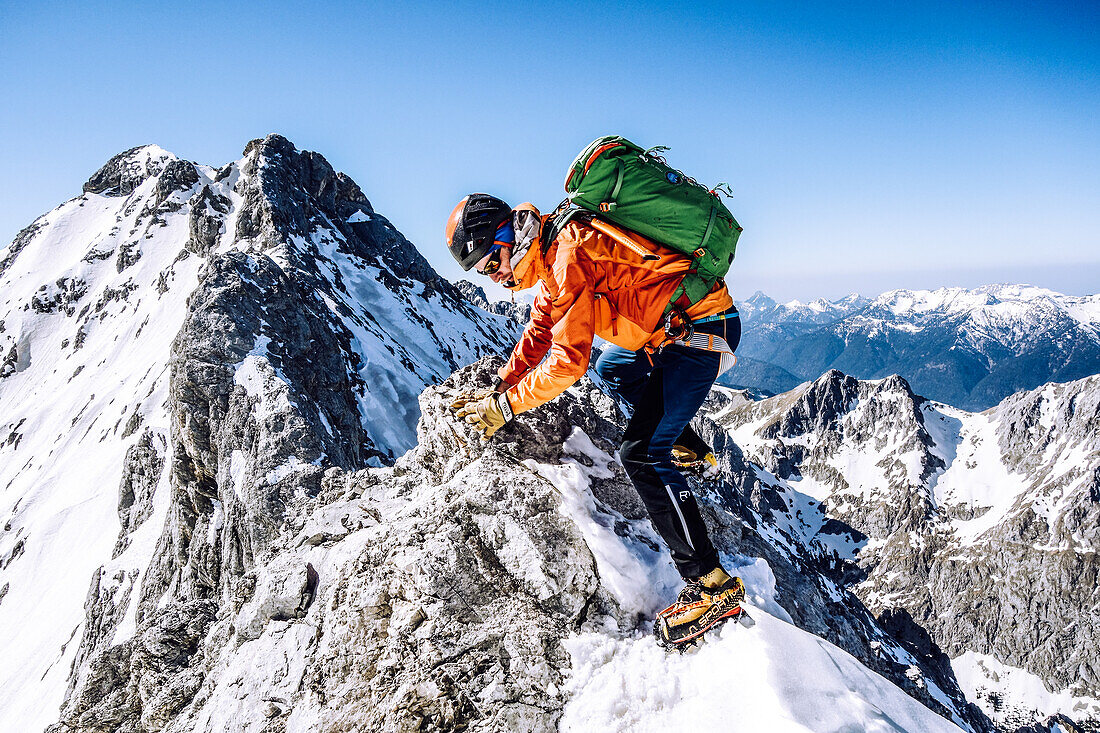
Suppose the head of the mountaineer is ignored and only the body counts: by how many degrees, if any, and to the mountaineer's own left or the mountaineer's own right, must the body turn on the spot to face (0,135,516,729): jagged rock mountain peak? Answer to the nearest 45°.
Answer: approximately 45° to the mountaineer's own right

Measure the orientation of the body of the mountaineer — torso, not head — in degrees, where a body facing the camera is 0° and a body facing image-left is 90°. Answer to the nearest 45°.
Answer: approximately 90°
